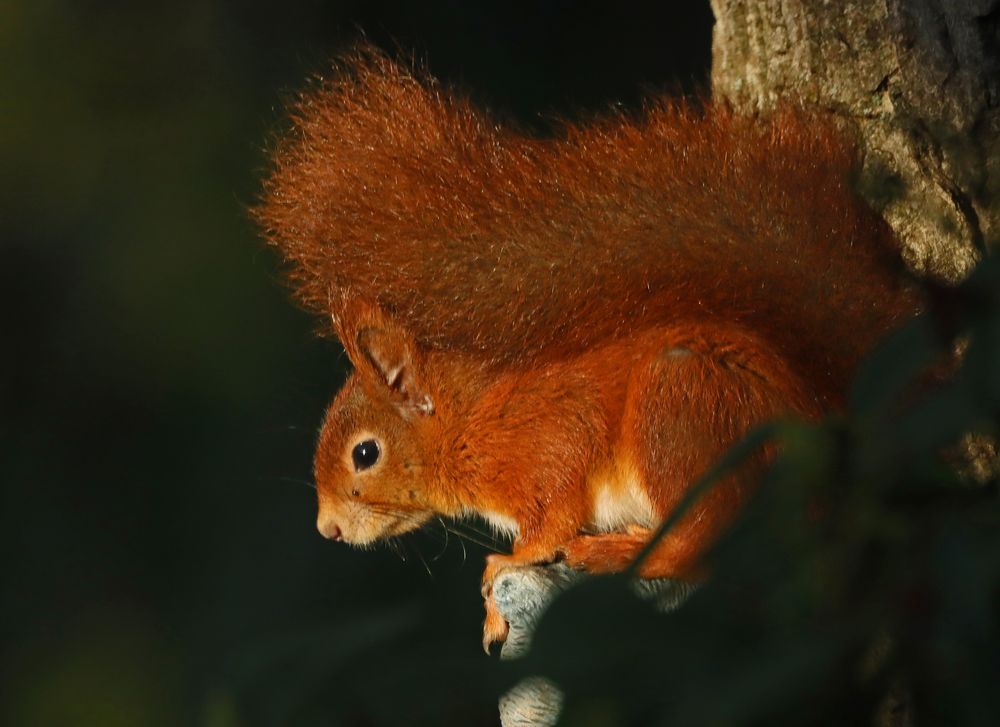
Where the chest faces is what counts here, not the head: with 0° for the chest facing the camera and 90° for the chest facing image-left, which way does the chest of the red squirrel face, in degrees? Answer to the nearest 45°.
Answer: approximately 90°
